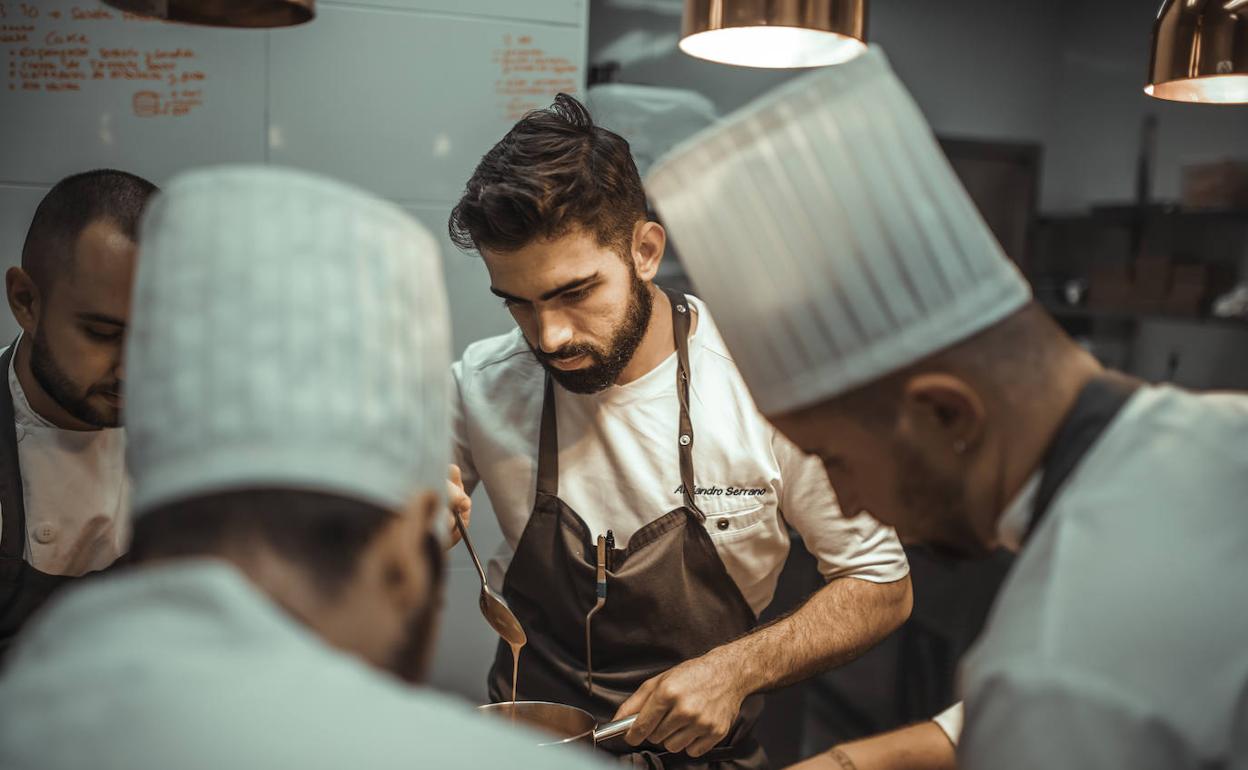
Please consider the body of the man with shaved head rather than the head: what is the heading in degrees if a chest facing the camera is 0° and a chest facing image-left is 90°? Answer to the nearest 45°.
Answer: approximately 315°

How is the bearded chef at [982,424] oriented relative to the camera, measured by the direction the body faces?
to the viewer's left

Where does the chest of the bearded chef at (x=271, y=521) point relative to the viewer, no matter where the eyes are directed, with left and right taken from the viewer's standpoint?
facing away from the viewer and to the right of the viewer

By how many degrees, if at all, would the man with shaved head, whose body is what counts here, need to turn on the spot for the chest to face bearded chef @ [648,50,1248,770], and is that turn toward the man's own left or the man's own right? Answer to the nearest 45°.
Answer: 0° — they already face them
